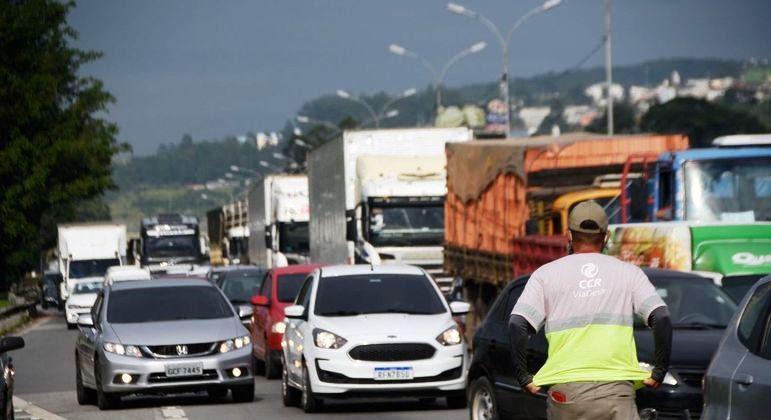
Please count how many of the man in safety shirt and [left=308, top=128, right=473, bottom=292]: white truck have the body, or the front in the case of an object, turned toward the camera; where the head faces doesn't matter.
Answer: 1

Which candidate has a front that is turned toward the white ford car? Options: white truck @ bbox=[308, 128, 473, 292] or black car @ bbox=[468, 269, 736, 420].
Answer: the white truck

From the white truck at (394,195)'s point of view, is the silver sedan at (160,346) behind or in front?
in front

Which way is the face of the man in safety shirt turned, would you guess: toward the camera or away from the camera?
away from the camera

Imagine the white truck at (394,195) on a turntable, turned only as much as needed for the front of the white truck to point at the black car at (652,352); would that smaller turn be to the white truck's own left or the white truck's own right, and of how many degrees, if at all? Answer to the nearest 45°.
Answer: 0° — it already faces it

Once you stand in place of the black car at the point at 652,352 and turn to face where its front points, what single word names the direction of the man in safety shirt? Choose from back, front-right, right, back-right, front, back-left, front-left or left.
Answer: front-right

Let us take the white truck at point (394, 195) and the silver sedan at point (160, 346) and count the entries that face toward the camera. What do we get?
2

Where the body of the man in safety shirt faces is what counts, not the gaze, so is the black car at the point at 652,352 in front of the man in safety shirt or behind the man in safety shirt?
in front

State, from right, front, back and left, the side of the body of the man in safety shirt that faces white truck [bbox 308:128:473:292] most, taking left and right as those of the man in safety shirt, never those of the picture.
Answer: front

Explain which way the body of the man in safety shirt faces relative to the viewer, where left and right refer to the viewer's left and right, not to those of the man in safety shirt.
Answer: facing away from the viewer
